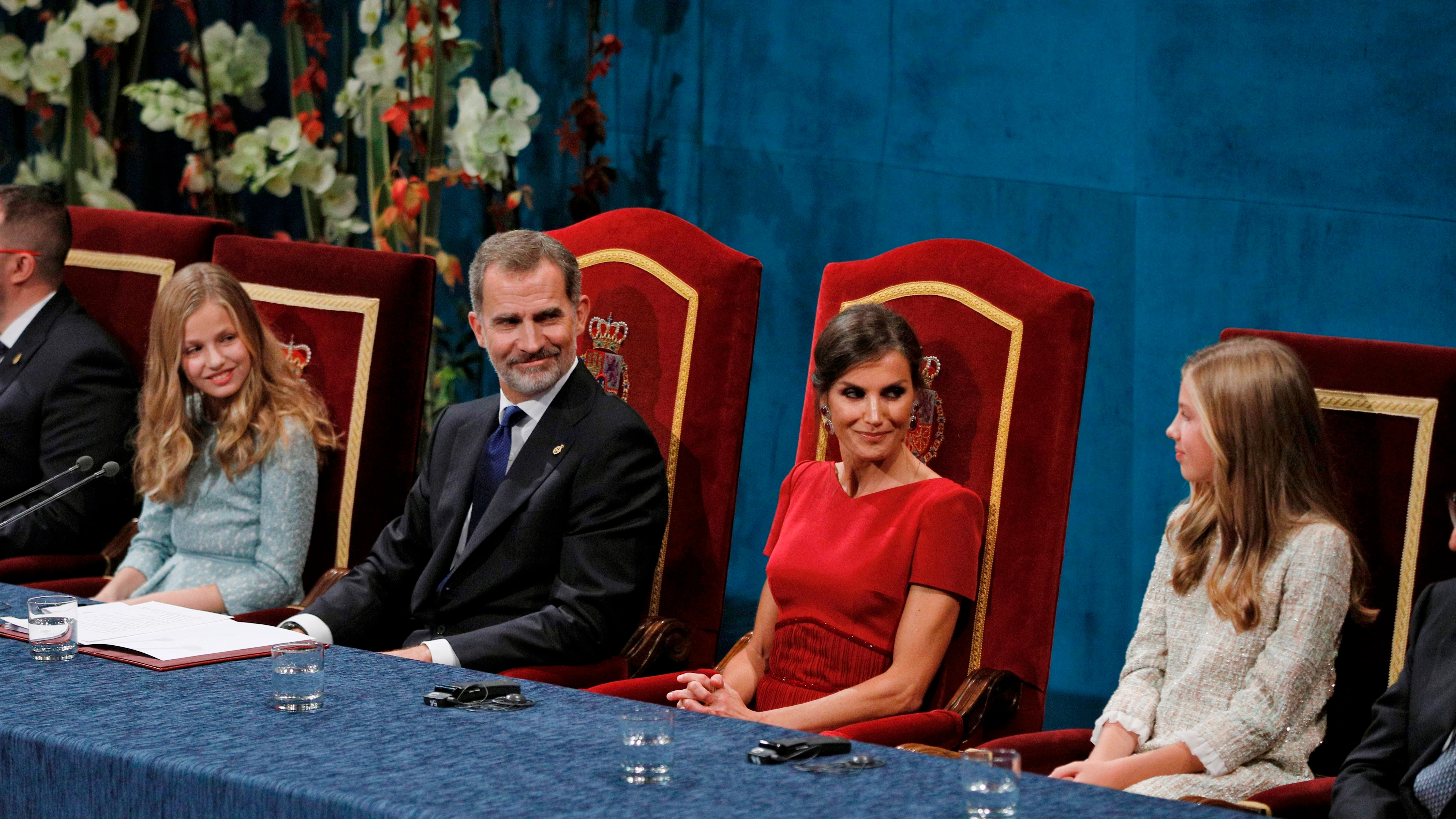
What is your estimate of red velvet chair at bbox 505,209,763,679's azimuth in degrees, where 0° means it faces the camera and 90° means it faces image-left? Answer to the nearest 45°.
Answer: approximately 45°

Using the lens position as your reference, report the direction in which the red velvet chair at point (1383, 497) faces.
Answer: facing the viewer and to the left of the viewer

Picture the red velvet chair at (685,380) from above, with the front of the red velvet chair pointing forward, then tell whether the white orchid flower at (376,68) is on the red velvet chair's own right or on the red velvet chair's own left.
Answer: on the red velvet chair's own right

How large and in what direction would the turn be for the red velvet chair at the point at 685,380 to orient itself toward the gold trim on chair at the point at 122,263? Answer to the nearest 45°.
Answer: approximately 90° to its right

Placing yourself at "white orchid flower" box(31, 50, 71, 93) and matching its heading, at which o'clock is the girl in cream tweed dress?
The girl in cream tweed dress is roughly at 11 o'clock from the white orchid flower.

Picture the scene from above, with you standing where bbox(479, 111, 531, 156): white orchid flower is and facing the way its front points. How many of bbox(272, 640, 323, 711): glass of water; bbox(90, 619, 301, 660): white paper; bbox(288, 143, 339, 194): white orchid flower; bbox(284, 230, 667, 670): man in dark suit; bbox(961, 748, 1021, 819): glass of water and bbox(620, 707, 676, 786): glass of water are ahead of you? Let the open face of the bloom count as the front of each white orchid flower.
5

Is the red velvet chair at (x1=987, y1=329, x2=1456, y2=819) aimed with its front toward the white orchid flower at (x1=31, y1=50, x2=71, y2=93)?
no

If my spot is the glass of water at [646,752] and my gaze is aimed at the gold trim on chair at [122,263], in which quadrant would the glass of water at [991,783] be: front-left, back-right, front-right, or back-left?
back-right

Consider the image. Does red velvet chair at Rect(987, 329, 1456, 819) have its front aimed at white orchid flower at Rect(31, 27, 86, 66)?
no

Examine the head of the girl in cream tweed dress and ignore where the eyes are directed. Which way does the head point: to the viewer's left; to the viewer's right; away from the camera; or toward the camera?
to the viewer's left

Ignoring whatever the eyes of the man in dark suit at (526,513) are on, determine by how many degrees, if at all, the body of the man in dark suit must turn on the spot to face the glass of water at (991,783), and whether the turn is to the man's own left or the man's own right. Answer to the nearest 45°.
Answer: approximately 45° to the man's own left

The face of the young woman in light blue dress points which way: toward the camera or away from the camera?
toward the camera

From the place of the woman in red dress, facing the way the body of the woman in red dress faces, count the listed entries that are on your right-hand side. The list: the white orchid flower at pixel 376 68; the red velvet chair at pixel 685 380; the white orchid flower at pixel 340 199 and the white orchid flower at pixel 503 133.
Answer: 4

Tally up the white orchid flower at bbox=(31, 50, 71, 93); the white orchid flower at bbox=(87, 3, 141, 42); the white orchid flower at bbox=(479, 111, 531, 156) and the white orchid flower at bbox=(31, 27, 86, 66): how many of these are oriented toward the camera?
4

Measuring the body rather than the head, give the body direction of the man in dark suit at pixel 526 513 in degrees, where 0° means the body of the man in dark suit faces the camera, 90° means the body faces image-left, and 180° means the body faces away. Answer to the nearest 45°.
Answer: approximately 45°

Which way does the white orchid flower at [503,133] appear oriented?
toward the camera

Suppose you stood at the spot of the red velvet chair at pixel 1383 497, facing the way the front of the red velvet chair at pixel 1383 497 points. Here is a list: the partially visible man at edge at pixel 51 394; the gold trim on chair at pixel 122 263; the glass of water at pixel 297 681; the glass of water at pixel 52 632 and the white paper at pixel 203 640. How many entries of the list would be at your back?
0

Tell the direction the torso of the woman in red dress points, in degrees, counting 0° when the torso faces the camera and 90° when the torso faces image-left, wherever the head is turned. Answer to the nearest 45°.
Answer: approximately 45°

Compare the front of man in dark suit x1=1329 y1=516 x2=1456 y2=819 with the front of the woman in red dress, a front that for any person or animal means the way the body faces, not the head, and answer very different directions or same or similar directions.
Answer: same or similar directions

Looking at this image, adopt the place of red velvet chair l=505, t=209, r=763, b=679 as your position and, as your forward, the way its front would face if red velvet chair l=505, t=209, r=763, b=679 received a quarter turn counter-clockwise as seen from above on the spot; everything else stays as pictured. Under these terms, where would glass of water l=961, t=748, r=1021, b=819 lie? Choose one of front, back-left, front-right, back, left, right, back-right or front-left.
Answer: front-right

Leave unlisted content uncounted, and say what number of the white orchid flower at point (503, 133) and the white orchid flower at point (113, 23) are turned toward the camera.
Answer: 2
